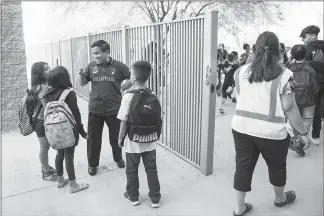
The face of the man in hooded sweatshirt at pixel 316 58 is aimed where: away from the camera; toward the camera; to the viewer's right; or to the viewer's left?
to the viewer's left

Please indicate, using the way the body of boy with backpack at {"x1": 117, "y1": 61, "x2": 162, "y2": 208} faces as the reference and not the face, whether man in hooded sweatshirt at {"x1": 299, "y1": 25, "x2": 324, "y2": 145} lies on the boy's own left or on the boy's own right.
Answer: on the boy's own right

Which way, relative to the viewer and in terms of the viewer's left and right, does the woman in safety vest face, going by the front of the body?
facing away from the viewer and to the right of the viewer

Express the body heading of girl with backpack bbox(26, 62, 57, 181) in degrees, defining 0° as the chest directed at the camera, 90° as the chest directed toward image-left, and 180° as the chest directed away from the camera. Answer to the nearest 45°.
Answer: approximately 270°

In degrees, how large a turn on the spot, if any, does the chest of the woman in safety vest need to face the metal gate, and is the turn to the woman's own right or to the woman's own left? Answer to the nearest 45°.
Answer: approximately 90° to the woman's own left

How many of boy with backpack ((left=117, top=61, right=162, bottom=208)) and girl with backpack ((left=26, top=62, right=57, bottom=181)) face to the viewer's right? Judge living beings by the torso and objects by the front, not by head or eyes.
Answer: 1

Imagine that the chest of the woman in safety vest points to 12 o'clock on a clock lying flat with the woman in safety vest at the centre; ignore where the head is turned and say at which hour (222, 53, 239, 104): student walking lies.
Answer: The student walking is roughly at 10 o'clock from the woman in safety vest.

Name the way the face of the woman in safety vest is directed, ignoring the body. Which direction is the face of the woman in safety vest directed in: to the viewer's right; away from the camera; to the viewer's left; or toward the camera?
away from the camera

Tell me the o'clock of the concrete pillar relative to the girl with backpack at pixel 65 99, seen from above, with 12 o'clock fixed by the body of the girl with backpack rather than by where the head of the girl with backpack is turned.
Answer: The concrete pillar is roughly at 10 o'clock from the girl with backpack.

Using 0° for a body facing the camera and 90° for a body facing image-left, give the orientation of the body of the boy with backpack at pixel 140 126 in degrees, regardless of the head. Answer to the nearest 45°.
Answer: approximately 135°

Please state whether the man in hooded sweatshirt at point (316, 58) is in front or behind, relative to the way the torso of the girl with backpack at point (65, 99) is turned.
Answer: in front

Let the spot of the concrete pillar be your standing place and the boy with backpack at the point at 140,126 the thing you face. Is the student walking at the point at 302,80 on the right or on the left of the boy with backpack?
left

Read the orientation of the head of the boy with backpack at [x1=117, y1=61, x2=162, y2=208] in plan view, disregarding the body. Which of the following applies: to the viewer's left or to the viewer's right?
to the viewer's left

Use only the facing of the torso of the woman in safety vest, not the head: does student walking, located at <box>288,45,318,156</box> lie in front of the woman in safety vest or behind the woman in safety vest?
in front

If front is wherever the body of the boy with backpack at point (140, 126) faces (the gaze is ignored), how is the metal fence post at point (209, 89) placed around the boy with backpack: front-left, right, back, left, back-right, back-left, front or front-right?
right
